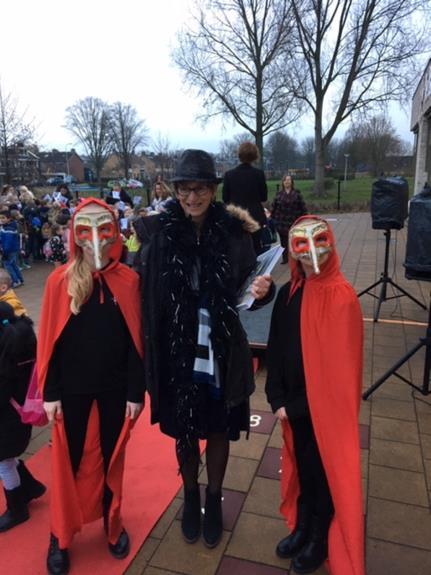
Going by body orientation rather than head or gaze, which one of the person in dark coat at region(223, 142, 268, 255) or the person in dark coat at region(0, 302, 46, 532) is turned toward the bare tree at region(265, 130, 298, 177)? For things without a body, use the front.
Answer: the person in dark coat at region(223, 142, 268, 255)

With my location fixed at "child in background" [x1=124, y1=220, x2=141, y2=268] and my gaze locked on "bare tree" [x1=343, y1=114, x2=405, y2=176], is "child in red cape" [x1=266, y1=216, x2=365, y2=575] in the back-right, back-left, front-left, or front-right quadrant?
back-right

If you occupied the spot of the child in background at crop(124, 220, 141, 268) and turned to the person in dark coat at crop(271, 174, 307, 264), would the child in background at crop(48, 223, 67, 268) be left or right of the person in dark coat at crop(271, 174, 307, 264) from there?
left

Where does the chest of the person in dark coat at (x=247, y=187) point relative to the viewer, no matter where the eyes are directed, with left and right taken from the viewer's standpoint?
facing away from the viewer

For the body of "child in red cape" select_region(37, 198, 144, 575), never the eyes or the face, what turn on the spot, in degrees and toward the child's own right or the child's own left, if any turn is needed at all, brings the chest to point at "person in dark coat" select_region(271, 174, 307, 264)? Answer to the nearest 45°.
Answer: approximately 135° to the child's own left

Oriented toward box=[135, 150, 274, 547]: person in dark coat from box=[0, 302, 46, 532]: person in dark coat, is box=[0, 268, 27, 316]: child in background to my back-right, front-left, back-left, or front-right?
back-left

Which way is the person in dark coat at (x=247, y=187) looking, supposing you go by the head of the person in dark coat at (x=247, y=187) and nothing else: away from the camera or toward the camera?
away from the camera

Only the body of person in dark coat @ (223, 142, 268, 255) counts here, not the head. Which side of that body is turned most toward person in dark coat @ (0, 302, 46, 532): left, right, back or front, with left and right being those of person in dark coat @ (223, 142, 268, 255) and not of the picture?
back

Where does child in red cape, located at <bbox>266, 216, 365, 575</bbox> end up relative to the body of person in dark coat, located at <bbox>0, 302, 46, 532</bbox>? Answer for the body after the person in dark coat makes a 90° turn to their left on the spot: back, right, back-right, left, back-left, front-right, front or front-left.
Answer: front-left
